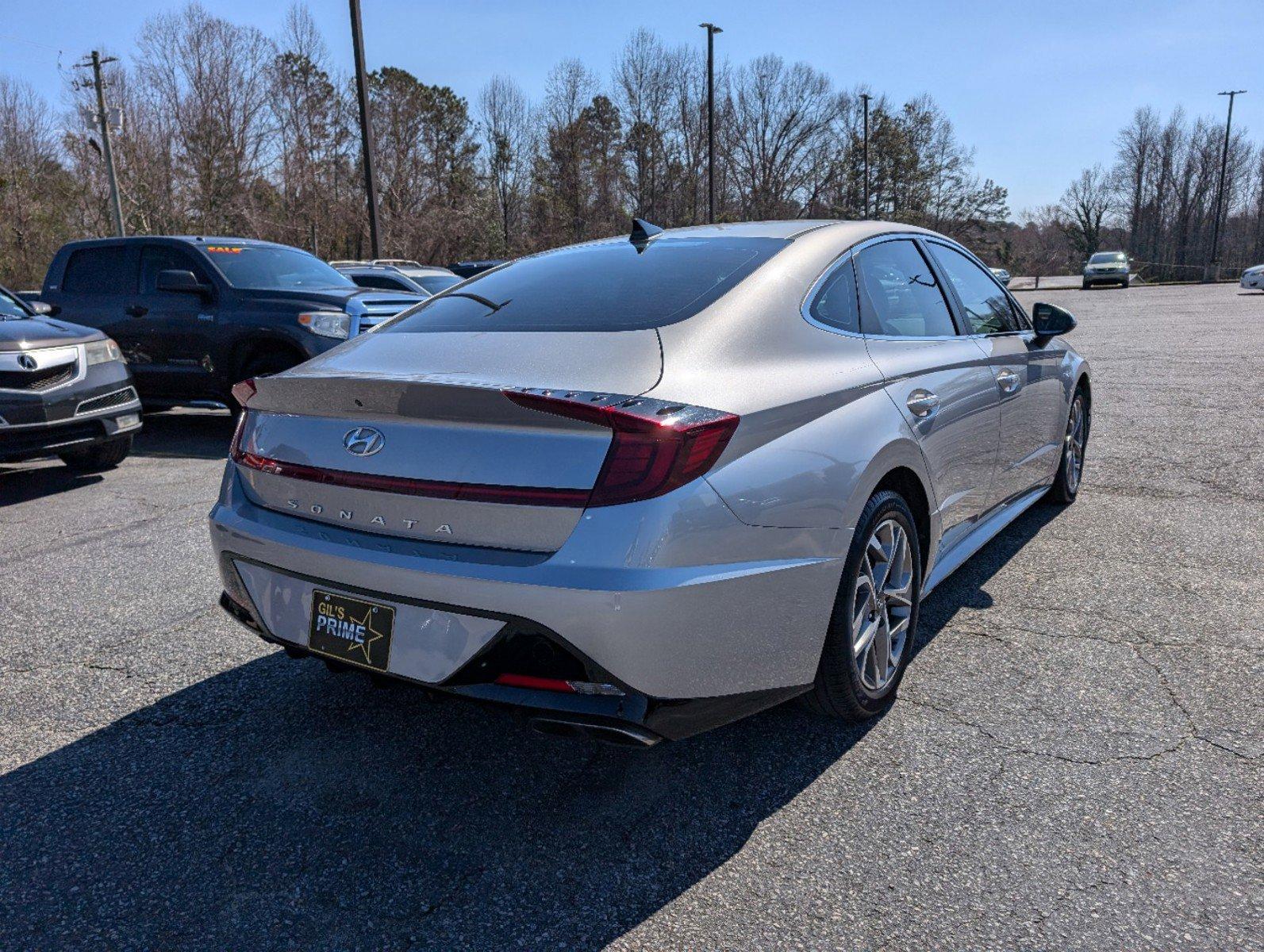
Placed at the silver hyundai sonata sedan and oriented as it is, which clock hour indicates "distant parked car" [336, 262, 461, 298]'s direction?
The distant parked car is roughly at 10 o'clock from the silver hyundai sonata sedan.

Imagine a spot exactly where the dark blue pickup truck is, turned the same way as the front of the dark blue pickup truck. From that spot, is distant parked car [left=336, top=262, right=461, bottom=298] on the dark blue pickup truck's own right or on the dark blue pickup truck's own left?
on the dark blue pickup truck's own left

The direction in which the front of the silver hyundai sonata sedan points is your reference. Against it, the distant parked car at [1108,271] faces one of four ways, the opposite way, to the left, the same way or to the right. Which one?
the opposite way

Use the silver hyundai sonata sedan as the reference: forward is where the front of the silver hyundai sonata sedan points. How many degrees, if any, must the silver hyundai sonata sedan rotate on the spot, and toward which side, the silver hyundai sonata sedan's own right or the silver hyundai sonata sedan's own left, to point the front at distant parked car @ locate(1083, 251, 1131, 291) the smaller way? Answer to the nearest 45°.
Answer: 0° — it already faces it

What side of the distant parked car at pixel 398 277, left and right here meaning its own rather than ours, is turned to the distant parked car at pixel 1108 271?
left

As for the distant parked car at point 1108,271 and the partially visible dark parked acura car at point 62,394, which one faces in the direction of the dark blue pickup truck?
the distant parked car at point 1108,271

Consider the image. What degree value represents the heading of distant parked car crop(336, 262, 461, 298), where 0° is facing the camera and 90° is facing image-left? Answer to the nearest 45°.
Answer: approximately 315°

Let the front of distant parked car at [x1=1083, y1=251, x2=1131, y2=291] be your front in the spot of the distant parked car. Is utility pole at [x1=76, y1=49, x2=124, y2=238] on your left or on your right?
on your right
